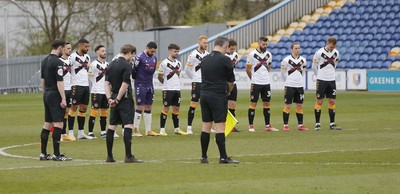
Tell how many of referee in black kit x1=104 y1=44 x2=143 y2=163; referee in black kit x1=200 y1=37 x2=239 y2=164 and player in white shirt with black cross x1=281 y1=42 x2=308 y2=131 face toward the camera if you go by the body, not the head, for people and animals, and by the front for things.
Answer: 1

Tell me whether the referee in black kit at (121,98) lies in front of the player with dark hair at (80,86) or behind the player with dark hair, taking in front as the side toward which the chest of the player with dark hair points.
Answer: in front

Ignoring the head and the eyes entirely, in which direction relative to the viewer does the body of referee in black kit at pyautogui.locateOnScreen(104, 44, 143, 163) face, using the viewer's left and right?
facing away from the viewer and to the right of the viewer

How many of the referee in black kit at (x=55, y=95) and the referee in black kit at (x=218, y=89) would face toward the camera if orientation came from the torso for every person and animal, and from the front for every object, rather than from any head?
0

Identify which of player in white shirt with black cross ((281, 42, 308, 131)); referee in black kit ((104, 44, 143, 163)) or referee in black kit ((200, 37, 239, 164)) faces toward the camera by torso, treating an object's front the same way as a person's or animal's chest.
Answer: the player in white shirt with black cross

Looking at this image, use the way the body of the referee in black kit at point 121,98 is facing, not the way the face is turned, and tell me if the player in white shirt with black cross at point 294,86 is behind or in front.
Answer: in front

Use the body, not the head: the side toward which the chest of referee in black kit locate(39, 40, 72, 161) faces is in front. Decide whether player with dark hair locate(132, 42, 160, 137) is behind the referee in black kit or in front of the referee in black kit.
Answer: in front

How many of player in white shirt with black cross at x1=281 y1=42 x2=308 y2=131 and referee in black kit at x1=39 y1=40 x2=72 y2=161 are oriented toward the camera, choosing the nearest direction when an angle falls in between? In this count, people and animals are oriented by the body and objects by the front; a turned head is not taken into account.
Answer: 1

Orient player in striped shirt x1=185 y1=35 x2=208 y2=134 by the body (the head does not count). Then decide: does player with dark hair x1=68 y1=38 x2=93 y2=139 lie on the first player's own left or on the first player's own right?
on the first player's own right

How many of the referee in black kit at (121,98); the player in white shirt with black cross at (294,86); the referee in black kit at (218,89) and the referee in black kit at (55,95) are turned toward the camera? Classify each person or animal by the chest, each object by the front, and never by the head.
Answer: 1

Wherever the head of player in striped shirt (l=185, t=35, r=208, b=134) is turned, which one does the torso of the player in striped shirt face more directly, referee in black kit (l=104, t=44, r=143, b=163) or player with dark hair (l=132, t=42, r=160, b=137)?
the referee in black kit
